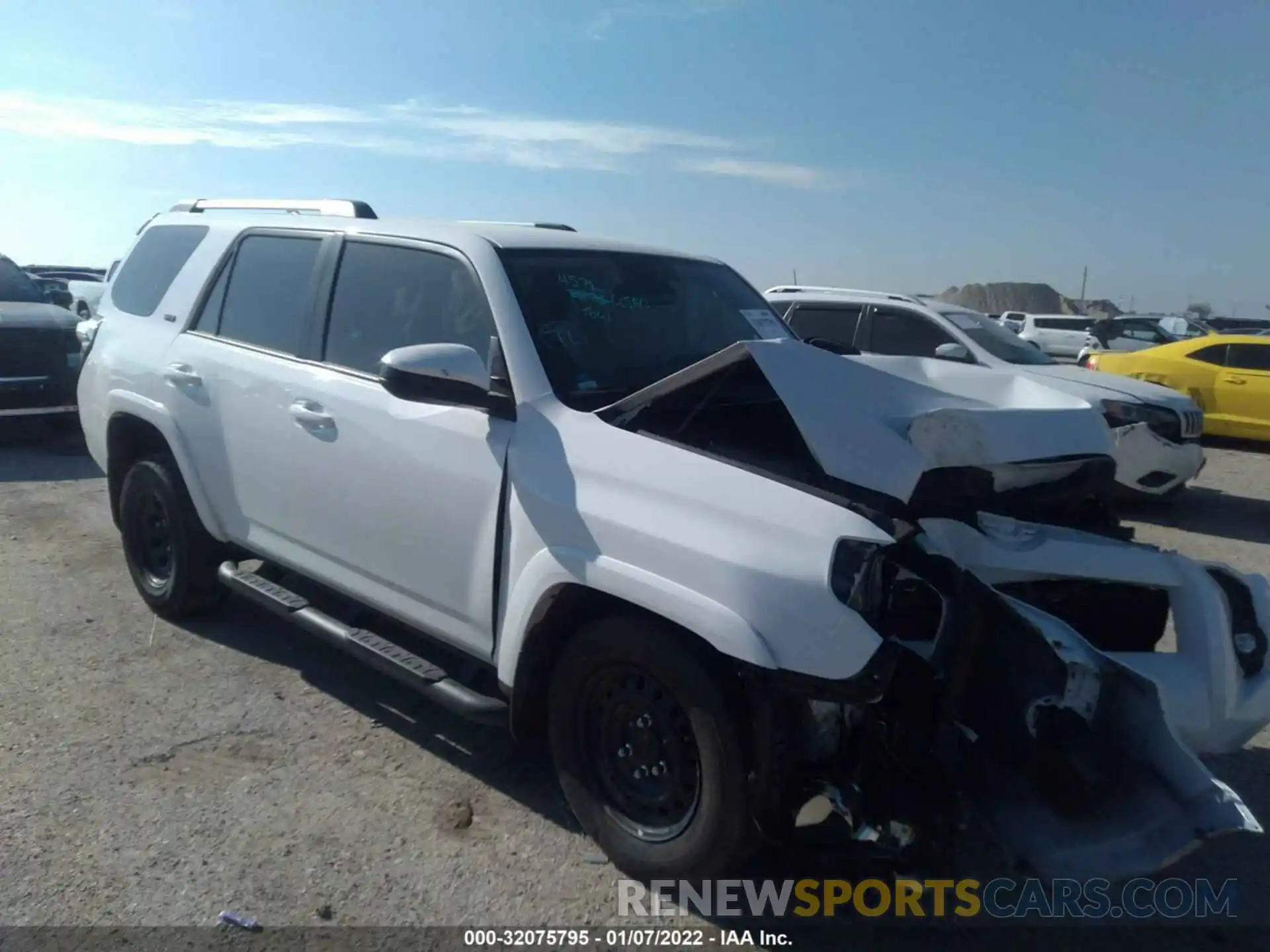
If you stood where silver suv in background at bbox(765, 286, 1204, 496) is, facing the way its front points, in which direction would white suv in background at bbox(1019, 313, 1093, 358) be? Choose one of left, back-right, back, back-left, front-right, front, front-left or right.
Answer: back-left

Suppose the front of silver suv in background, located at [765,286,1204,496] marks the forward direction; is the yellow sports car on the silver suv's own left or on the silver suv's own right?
on the silver suv's own left

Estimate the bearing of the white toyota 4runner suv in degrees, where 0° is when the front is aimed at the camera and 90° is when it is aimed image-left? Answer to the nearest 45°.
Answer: approximately 315°

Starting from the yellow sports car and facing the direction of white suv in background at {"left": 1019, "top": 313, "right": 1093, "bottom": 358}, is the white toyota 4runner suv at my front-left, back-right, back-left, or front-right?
back-left

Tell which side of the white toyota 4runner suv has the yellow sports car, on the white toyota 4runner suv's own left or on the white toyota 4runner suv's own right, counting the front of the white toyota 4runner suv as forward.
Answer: on the white toyota 4runner suv's own left

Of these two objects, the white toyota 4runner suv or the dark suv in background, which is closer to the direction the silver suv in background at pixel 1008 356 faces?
the white toyota 4runner suv

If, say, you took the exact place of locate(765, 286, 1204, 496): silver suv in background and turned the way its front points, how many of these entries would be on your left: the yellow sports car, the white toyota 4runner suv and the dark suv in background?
1

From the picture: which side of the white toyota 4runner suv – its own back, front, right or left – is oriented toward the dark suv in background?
back
